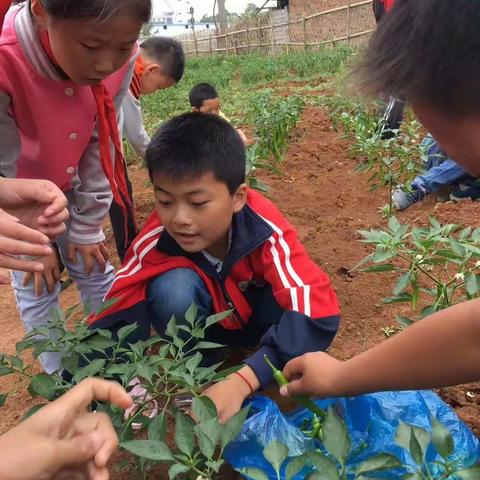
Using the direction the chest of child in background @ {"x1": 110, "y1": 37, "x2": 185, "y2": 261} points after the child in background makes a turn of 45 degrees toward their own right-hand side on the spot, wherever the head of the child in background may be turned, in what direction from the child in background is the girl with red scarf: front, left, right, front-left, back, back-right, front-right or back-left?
front-right

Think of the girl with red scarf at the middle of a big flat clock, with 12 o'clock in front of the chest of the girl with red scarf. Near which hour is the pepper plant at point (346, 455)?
The pepper plant is roughly at 1 o'clock from the girl with red scarf.

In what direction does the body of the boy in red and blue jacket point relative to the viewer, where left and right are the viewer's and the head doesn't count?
facing the viewer and to the left of the viewer

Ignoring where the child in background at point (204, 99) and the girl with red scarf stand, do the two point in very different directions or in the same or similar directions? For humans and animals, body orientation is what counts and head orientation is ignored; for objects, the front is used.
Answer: same or similar directions

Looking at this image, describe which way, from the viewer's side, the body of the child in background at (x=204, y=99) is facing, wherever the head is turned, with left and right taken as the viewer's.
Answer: facing the viewer and to the right of the viewer

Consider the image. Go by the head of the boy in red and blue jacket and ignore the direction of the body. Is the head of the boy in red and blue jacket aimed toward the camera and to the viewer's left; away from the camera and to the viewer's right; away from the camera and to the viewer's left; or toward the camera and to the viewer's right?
toward the camera and to the viewer's left

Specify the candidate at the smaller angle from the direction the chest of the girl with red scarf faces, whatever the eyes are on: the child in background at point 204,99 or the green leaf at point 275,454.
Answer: the green leaf
